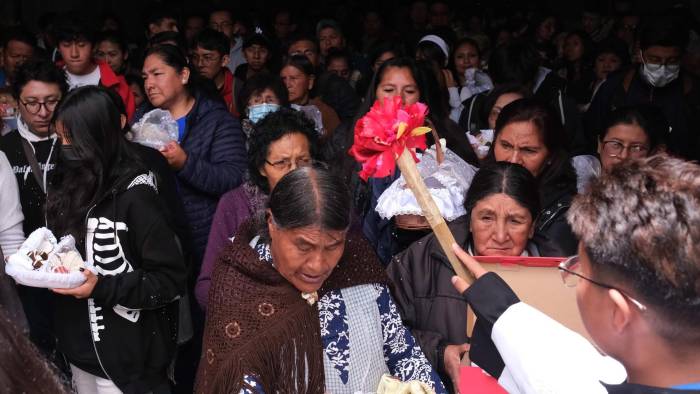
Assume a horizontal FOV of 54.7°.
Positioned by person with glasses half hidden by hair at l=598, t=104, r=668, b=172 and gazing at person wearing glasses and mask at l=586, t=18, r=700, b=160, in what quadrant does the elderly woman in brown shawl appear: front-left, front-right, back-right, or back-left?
back-left

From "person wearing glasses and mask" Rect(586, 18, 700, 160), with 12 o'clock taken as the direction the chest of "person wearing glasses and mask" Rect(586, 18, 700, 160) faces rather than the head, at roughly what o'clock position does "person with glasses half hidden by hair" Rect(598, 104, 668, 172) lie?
"person with glasses half hidden by hair" Rect(598, 104, 668, 172) is roughly at 12 o'clock from "person wearing glasses and mask" Rect(586, 18, 700, 160).

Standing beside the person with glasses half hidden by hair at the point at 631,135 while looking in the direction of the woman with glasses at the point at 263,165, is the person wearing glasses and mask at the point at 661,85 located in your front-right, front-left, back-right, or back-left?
back-right

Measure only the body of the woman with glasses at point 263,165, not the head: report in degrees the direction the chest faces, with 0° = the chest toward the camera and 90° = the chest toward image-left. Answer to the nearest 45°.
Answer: approximately 315°

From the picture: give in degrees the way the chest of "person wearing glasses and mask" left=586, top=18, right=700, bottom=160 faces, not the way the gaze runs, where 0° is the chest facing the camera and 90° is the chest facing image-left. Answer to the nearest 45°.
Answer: approximately 0°

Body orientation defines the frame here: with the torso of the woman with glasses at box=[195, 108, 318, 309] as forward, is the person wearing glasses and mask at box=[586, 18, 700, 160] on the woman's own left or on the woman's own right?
on the woman's own left
